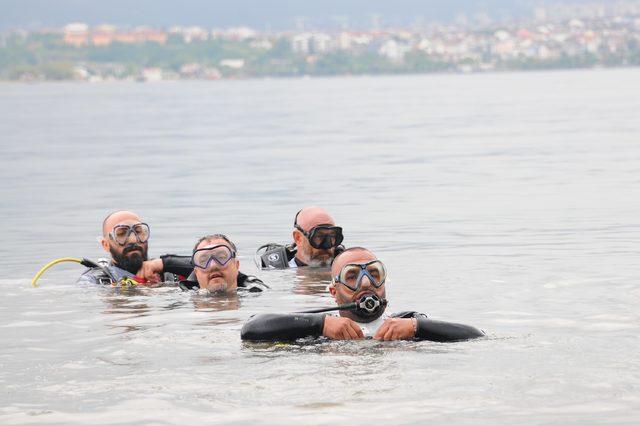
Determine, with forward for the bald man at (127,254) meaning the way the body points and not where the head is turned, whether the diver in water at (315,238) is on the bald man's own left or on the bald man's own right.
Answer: on the bald man's own left

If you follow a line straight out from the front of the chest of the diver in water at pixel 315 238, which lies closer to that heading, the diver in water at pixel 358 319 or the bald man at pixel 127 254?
the diver in water

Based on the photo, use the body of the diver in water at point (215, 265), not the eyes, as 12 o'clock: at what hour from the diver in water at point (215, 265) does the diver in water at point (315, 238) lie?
the diver in water at point (315, 238) is roughly at 7 o'clock from the diver in water at point (215, 265).

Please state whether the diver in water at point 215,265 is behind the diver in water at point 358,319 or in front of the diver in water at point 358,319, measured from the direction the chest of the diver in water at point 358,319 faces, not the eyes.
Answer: behind

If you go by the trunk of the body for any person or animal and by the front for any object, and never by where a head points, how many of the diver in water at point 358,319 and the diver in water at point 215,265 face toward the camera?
2

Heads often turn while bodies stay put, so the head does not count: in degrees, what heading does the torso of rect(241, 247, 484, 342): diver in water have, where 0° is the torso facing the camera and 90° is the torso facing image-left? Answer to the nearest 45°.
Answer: approximately 0°

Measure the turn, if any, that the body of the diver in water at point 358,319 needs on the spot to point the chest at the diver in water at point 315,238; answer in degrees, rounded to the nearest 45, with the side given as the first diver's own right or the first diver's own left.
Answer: approximately 180°

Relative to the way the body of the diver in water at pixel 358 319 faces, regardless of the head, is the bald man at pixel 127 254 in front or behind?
behind

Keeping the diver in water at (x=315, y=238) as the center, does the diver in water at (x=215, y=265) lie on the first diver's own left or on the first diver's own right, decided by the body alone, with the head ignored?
on the first diver's own right
